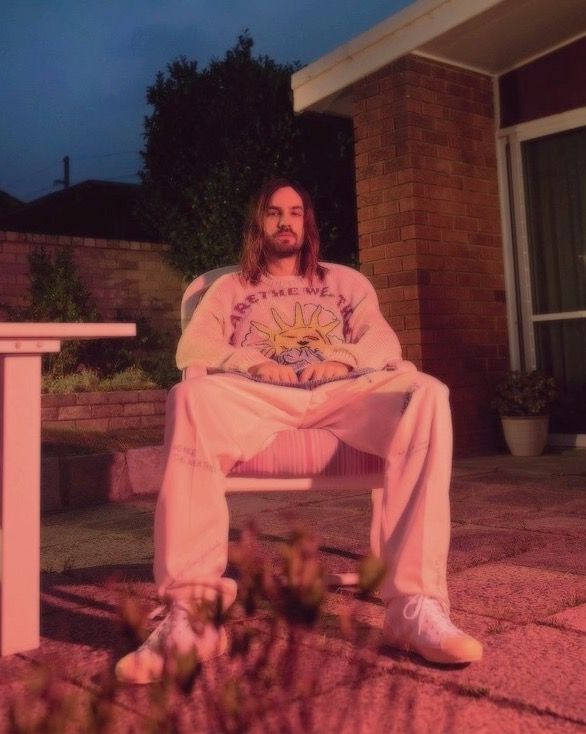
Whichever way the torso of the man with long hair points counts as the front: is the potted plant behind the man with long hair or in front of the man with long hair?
behind

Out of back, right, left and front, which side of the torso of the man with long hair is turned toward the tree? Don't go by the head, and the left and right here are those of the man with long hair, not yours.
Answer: back

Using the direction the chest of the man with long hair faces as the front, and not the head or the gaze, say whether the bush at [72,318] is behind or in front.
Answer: behind

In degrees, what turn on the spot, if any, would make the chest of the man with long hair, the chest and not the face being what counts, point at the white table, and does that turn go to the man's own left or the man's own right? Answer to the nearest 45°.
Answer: approximately 90° to the man's own right

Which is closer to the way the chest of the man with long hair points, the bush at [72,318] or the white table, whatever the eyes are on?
the white table

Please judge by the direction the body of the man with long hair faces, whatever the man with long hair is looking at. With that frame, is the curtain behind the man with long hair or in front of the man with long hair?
behind

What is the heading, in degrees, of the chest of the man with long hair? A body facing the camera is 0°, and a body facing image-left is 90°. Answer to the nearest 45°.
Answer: approximately 0°
